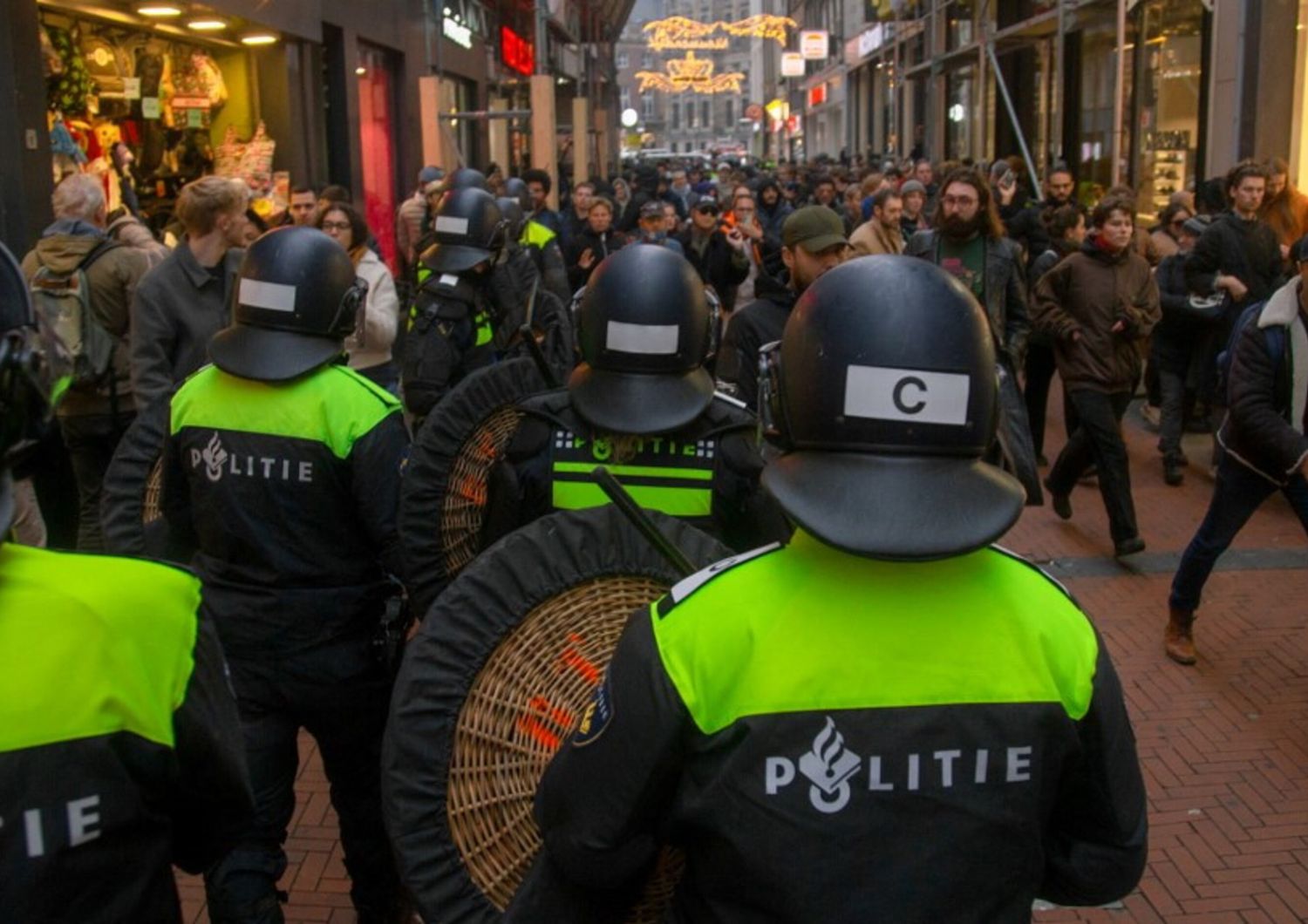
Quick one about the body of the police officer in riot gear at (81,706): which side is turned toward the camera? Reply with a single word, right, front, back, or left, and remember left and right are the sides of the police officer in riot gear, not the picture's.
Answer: back

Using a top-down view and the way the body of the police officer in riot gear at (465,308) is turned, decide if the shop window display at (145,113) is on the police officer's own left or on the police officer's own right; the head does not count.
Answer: on the police officer's own left

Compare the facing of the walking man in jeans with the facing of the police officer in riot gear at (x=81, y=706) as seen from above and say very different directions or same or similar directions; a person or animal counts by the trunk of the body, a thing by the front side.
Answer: very different directions

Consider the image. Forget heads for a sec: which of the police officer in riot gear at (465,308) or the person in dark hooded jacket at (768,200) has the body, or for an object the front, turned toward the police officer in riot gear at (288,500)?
the person in dark hooded jacket

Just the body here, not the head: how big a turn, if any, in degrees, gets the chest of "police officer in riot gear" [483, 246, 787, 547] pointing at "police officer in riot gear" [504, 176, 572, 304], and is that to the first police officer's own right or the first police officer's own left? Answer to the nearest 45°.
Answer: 0° — they already face them

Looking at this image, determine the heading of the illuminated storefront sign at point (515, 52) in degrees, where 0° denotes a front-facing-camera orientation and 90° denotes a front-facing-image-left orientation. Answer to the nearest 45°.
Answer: approximately 315°

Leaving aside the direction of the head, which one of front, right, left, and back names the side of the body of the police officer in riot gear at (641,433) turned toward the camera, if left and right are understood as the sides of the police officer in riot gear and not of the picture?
back

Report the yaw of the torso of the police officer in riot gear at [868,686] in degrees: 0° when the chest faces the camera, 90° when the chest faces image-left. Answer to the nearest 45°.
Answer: approximately 180°

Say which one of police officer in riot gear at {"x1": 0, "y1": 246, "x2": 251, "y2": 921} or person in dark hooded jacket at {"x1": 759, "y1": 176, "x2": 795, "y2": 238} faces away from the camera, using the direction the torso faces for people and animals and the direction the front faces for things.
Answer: the police officer in riot gear

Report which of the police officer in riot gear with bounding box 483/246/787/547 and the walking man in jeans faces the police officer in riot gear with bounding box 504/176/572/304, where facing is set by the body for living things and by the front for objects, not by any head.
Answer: the police officer in riot gear with bounding box 483/246/787/547
